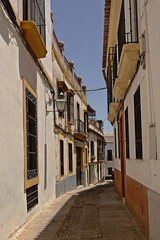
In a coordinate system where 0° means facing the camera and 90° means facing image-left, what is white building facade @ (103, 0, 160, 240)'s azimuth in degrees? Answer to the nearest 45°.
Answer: approximately 90°
